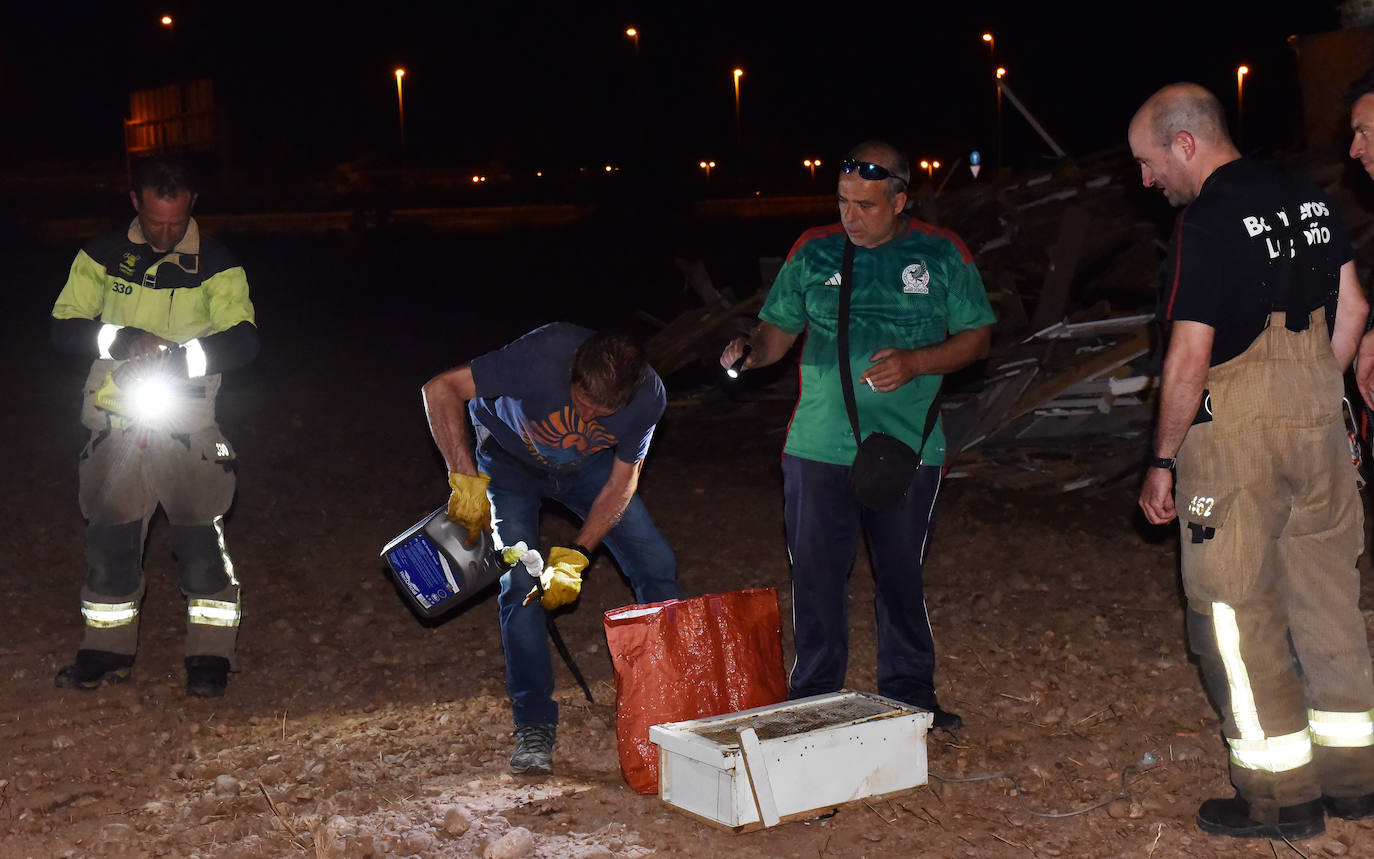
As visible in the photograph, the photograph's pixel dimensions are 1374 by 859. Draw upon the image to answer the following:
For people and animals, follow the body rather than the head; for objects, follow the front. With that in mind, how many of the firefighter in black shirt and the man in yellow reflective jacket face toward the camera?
1

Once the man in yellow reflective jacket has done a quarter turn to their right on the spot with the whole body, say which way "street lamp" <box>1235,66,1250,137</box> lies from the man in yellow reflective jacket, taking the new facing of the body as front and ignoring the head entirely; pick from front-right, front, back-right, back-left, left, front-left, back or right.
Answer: back-right

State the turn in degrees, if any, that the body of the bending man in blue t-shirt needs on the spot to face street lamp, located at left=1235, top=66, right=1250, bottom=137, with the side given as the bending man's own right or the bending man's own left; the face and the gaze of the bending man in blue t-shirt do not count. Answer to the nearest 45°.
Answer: approximately 135° to the bending man's own left

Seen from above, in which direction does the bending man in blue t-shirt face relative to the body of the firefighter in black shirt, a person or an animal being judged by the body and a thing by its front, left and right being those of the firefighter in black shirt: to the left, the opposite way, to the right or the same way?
the opposite way

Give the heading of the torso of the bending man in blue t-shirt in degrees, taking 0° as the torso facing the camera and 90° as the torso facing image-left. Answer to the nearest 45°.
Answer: approximately 0°

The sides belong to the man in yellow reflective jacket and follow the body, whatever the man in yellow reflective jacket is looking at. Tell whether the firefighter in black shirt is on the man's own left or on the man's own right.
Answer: on the man's own left

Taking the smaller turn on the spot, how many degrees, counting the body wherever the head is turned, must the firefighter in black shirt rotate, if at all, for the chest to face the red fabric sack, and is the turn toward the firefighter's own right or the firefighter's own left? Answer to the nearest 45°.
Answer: approximately 45° to the firefighter's own left

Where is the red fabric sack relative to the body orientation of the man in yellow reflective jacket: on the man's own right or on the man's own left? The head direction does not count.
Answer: on the man's own left

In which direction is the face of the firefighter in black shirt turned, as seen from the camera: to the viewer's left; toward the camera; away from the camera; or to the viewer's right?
to the viewer's left

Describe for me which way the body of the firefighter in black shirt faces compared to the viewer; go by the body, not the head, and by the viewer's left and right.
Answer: facing away from the viewer and to the left of the viewer
